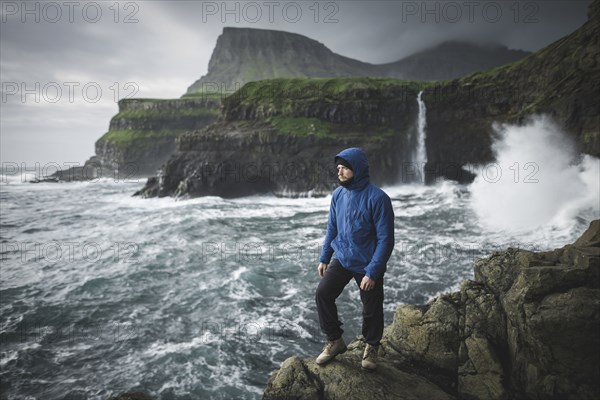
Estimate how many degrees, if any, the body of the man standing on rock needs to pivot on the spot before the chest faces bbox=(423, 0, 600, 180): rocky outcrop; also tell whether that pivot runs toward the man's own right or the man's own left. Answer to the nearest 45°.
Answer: approximately 180°

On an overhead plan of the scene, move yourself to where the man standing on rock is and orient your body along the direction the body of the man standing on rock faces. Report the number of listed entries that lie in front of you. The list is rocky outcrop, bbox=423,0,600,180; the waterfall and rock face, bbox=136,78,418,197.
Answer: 0

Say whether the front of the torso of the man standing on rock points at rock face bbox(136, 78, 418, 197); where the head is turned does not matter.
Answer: no

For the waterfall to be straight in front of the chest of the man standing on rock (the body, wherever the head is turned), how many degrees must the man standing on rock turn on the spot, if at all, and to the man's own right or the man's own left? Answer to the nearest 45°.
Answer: approximately 135° to the man's own right

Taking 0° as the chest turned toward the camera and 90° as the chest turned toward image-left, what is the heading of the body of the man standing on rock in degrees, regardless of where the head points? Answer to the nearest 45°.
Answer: approximately 45°

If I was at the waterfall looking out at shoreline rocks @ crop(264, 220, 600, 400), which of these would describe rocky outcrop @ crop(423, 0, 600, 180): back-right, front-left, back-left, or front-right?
front-left
